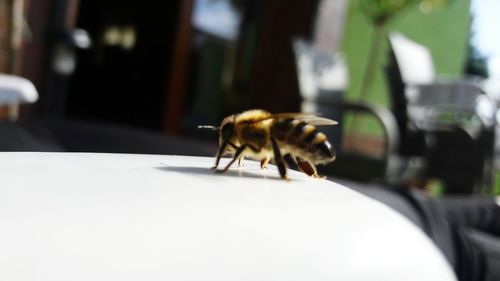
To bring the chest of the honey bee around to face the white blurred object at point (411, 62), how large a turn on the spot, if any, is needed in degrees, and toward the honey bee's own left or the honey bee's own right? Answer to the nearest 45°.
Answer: approximately 90° to the honey bee's own right

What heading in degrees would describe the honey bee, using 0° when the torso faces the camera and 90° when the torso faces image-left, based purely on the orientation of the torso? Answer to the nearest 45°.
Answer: approximately 90°

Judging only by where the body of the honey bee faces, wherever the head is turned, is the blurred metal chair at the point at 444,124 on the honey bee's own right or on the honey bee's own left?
on the honey bee's own right
